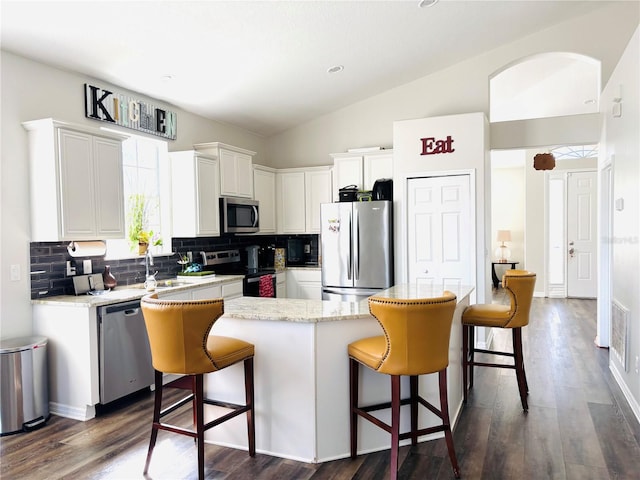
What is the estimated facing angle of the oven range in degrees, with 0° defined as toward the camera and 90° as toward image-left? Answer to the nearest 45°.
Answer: approximately 315°

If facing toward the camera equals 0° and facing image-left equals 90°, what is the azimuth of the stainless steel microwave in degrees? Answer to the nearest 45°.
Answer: approximately 315°

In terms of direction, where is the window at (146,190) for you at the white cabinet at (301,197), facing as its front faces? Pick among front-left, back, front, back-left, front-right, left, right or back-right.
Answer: front-right

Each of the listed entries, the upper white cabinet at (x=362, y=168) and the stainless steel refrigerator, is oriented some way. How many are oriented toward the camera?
2

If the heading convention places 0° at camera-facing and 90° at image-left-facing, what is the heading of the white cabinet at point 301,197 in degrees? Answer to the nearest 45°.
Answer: approximately 0°

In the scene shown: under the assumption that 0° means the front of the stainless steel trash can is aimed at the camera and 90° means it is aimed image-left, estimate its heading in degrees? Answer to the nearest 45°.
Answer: approximately 315°

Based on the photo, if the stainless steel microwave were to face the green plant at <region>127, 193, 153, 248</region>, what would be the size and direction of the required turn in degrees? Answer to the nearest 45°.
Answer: approximately 90° to its right
